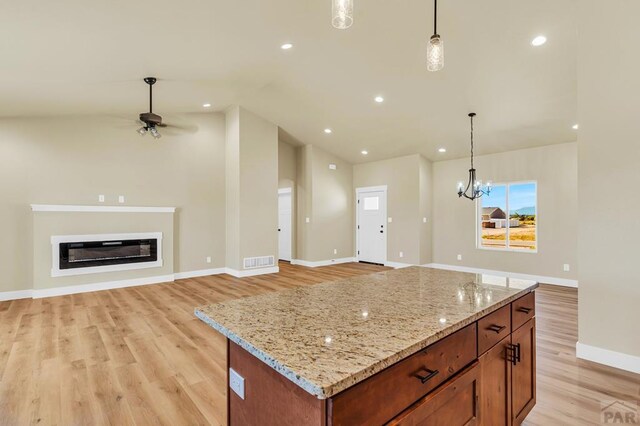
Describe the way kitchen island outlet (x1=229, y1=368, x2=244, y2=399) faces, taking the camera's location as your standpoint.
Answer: facing the viewer and to the left of the viewer

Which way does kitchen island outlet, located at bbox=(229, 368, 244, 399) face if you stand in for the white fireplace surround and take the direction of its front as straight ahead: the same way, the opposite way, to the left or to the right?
to the right

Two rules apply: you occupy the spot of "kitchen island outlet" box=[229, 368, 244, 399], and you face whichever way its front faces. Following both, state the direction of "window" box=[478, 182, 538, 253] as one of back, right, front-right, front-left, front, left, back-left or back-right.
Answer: back

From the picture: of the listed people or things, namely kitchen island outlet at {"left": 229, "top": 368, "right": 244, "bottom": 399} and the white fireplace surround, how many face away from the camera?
0

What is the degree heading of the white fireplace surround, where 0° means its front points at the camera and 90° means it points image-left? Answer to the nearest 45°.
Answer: approximately 315°

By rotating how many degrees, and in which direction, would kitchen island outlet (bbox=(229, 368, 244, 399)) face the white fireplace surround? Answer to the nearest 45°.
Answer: approximately 90° to its right

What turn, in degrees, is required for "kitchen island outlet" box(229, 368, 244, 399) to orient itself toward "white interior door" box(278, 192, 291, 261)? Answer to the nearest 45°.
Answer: approximately 135° to its right
